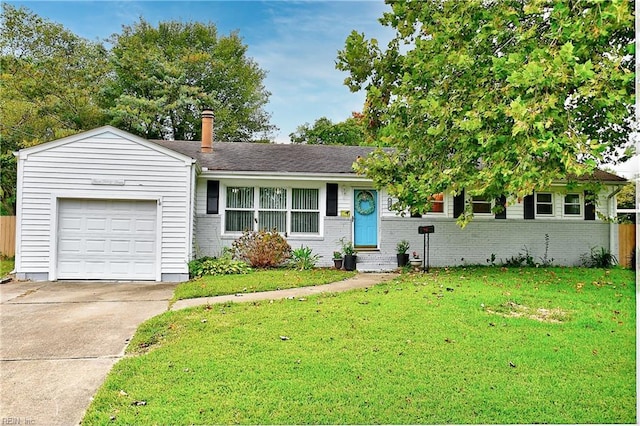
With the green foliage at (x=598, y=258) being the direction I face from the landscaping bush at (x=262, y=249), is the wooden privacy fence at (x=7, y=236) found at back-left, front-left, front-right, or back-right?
back-left

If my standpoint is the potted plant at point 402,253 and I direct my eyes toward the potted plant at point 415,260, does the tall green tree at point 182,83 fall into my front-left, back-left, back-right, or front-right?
back-left

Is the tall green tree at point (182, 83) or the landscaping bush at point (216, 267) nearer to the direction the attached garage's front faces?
the landscaping bush

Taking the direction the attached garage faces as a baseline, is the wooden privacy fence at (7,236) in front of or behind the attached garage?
behind

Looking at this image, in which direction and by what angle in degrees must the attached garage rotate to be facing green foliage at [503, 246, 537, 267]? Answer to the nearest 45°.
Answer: approximately 90° to its left

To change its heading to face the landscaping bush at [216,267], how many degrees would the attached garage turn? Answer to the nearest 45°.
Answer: approximately 90° to its left

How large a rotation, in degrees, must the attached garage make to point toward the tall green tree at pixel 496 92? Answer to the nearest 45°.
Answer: approximately 45° to its left

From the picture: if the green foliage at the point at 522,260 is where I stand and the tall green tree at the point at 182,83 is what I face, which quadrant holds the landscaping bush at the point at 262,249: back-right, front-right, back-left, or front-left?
front-left

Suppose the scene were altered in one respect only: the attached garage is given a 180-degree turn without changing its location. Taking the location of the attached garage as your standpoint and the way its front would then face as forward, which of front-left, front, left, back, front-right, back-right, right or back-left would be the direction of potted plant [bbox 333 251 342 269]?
right

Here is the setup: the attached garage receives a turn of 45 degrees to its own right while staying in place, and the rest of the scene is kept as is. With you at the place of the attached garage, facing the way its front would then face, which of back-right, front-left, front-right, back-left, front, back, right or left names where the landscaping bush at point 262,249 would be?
back-left

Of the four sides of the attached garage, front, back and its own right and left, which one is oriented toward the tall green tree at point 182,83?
back

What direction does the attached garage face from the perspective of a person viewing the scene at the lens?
facing the viewer

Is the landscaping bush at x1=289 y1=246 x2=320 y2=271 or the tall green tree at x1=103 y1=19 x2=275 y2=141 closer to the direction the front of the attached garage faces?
the landscaping bush

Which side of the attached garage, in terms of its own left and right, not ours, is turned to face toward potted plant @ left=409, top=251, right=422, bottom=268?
left

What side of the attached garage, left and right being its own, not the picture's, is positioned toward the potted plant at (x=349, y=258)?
left
